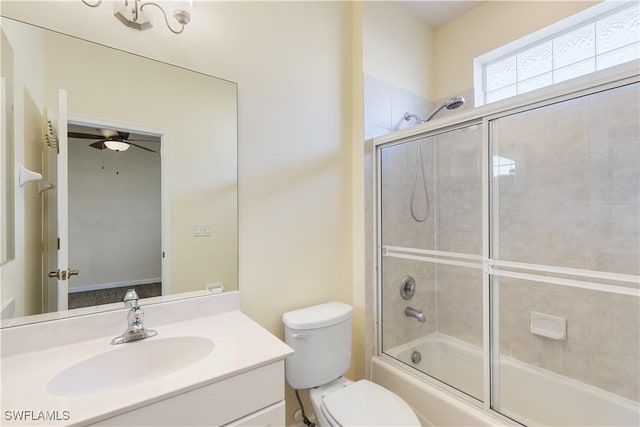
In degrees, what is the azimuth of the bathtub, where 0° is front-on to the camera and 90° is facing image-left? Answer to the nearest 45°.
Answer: approximately 45°

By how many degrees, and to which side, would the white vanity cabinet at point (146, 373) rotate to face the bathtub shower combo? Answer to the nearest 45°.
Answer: approximately 45° to its left

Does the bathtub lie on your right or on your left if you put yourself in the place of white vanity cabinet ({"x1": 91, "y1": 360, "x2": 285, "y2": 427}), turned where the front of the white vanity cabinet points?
on your left

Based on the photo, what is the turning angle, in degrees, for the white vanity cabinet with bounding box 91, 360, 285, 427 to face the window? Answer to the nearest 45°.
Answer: approximately 45° to its left

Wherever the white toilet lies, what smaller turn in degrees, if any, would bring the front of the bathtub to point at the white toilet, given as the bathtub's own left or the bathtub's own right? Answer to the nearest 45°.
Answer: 0° — it already faces it

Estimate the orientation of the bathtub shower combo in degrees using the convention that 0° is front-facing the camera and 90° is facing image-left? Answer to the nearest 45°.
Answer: approximately 45°
